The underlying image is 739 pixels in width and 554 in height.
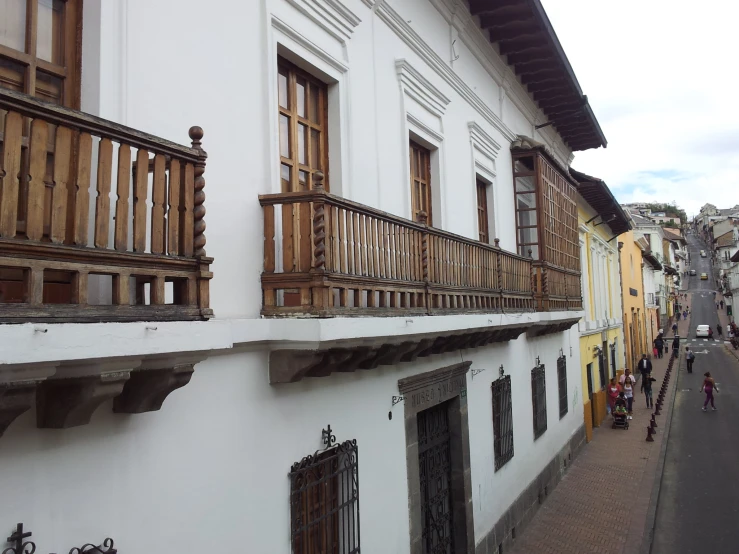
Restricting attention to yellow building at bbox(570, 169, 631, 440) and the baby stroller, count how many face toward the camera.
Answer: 1

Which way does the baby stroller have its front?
toward the camera

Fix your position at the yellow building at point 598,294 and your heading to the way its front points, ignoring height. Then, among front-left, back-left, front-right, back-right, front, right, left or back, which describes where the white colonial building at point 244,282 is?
right

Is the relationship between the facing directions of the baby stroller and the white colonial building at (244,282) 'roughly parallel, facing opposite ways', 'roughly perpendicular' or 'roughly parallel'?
roughly perpendicular

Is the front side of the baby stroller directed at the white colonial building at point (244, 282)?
yes

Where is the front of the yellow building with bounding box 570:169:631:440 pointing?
to the viewer's right

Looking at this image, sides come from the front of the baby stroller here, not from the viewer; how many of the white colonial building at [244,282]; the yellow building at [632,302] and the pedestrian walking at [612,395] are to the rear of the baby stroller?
2

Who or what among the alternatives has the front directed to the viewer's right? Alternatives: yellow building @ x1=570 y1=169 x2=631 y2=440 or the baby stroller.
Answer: the yellow building

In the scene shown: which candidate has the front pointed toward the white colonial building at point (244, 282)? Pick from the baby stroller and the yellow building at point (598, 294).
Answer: the baby stroller

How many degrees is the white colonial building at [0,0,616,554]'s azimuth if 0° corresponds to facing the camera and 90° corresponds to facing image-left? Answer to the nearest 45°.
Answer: approximately 315°

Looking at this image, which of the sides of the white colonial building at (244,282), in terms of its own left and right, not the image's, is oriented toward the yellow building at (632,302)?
left

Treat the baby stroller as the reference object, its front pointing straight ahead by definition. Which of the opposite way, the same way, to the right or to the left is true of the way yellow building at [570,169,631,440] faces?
to the left

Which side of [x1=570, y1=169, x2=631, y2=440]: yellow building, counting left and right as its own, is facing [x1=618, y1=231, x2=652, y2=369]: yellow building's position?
left

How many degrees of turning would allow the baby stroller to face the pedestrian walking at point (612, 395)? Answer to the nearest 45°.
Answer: approximately 180°
